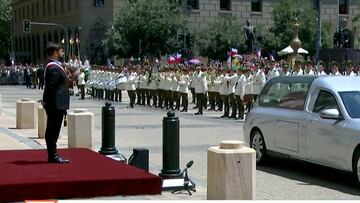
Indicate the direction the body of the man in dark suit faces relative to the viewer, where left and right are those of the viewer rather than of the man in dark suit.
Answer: facing to the right of the viewer

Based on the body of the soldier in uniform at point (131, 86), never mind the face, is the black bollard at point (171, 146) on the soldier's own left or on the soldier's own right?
on the soldier's own left

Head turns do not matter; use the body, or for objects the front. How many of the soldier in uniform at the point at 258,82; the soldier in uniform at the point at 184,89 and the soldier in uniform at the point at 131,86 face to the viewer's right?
0

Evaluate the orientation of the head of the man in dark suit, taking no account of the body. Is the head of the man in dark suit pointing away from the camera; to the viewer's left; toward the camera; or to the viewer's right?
to the viewer's right

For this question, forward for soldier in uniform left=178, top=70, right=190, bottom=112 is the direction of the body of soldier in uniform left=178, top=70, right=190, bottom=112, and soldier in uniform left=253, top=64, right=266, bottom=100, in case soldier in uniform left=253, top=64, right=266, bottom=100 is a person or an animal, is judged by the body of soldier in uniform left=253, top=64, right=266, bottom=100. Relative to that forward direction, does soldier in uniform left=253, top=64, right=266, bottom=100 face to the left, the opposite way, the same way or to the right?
the same way

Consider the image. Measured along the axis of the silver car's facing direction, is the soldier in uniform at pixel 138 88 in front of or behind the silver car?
behind

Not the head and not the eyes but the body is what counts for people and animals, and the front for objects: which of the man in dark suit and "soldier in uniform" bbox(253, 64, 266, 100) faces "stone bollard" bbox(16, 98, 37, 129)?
the soldier in uniform

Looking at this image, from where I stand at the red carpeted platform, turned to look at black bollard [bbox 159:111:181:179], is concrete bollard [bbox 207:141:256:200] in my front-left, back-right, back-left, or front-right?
front-right

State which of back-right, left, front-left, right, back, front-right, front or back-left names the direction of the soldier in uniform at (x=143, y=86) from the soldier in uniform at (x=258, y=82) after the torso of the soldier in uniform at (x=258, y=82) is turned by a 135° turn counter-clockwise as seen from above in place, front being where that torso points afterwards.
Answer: back-left

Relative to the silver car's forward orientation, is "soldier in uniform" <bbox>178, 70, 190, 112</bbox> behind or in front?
behind

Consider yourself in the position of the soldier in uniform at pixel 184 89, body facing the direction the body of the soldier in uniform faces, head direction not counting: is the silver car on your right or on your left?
on your left

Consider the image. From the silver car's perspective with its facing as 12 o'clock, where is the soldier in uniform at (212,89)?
The soldier in uniform is roughly at 7 o'clock from the silver car.

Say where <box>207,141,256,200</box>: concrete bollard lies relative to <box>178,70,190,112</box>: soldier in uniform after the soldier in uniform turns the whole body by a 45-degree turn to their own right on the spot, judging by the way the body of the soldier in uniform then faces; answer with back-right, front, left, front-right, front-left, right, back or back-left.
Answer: left

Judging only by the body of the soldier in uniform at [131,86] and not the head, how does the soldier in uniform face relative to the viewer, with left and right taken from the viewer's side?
facing the viewer and to the left of the viewer

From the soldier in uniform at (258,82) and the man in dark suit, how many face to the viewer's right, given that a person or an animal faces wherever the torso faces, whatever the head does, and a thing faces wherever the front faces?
1

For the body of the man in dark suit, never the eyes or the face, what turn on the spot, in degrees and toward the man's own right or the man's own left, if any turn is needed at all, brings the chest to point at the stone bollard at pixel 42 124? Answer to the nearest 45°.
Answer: approximately 90° to the man's own left

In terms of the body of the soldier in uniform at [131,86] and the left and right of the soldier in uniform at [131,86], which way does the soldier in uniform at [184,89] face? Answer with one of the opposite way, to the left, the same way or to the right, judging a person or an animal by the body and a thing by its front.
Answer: the same way
